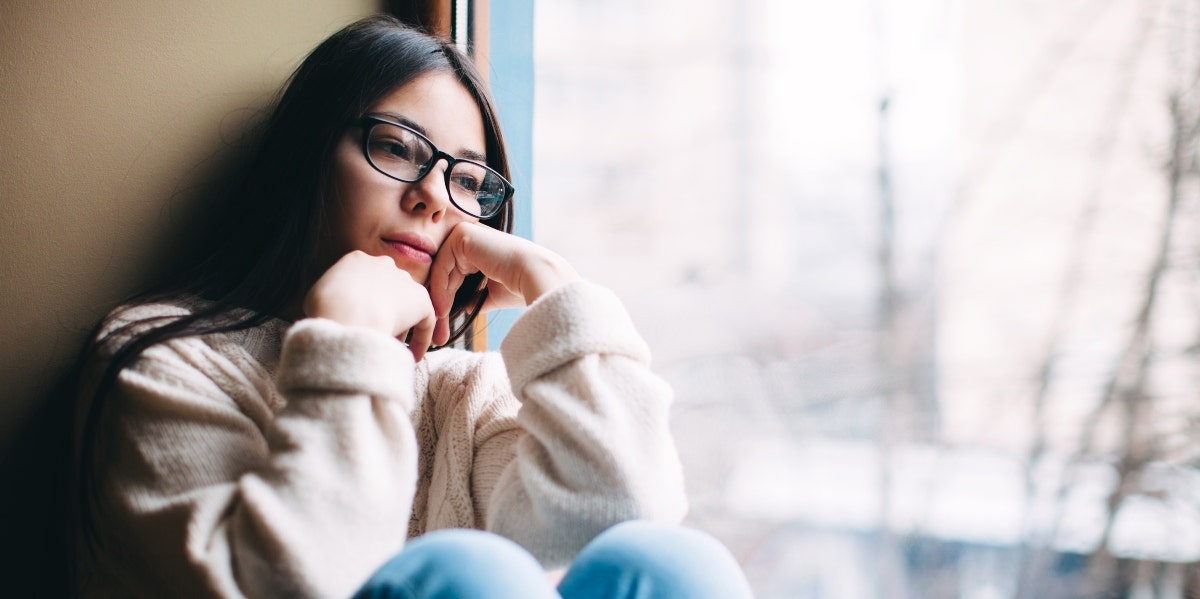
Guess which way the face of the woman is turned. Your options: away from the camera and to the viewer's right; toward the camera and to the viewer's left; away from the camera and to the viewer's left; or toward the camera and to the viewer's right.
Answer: toward the camera and to the viewer's right

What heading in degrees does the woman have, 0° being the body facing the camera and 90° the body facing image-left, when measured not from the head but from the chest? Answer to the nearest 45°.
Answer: approximately 315°
